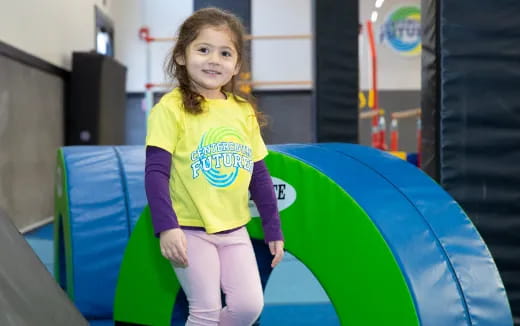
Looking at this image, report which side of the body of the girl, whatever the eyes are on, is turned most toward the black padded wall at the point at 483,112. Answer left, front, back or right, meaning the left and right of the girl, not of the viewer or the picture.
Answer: left

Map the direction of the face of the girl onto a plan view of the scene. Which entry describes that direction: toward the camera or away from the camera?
toward the camera
